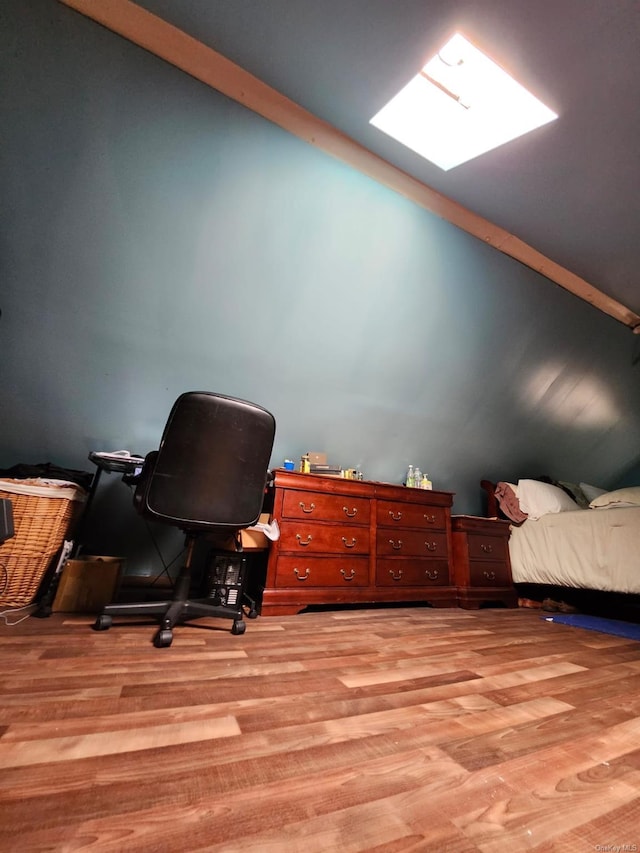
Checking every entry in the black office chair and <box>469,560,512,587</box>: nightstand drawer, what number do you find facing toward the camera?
1

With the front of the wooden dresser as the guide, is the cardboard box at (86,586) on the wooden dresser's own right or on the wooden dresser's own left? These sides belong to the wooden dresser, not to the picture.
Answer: on the wooden dresser's own right

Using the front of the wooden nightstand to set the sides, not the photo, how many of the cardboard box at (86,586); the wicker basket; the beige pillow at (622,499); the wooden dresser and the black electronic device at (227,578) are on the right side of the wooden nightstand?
4

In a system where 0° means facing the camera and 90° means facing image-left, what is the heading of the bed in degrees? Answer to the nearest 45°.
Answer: approximately 315°

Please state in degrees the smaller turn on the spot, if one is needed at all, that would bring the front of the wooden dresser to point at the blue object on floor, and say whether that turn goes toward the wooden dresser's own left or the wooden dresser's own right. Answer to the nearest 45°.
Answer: approximately 45° to the wooden dresser's own left

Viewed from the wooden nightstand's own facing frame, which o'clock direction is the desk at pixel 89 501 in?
The desk is roughly at 3 o'clock from the wooden nightstand.

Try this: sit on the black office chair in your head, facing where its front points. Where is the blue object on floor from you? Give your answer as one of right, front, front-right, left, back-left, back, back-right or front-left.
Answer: back-right

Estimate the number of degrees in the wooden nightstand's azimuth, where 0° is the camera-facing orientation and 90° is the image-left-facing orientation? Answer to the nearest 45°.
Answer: approximately 315°

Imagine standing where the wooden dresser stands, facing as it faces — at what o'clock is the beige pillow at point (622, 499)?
The beige pillow is roughly at 10 o'clock from the wooden dresser.
